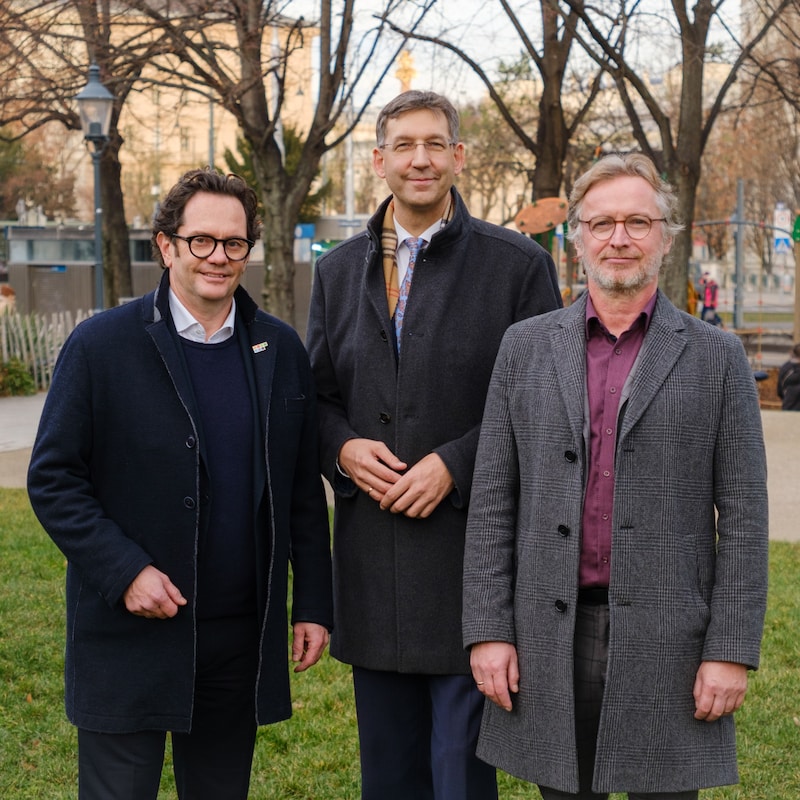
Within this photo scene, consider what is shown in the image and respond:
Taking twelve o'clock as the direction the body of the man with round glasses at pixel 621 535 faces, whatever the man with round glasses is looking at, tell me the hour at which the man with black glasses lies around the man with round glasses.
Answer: The man with black glasses is roughly at 3 o'clock from the man with round glasses.

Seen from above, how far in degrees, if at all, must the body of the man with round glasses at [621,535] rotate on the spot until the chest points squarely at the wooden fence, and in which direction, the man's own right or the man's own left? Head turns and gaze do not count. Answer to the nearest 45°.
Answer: approximately 135° to the man's own right

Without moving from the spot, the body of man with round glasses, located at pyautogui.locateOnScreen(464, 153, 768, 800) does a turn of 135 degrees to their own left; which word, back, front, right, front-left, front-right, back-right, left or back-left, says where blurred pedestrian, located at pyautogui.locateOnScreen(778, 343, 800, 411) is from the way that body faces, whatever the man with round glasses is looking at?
front-left

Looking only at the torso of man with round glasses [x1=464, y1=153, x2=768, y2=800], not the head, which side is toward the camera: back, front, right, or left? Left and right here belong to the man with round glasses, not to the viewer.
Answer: front

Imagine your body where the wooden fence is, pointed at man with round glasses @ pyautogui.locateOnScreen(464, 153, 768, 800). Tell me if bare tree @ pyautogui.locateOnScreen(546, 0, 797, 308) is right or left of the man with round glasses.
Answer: left

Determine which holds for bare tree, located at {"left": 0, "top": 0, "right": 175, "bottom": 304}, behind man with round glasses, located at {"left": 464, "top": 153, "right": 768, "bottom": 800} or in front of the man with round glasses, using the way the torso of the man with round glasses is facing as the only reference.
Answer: behind

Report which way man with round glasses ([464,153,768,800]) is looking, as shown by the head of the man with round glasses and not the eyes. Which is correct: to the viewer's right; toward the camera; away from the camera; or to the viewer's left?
toward the camera

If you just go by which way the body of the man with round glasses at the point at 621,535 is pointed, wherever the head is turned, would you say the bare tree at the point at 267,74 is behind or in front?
behind

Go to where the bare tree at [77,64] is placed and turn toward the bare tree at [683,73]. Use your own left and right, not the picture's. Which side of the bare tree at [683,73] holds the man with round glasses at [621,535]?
right

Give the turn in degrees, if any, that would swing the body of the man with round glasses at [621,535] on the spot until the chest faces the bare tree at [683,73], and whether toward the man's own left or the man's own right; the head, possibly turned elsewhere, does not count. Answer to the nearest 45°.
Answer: approximately 180°
